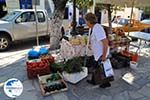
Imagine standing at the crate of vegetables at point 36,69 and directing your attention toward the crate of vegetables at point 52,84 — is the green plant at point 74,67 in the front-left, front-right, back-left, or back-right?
front-left

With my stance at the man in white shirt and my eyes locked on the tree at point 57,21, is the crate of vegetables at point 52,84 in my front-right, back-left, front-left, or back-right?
front-left

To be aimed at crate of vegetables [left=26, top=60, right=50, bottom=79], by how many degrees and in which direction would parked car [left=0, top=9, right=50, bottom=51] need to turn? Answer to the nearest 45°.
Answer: approximately 45° to its left

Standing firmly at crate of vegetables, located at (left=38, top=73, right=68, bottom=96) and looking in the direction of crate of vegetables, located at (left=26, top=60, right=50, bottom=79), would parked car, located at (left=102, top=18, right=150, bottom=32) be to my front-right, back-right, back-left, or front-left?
front-right

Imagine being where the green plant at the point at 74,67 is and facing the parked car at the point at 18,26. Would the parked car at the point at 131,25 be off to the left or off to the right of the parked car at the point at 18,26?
right

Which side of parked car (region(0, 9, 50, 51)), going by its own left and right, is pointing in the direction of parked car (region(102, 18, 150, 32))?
back

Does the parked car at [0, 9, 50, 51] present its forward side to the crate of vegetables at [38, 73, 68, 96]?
no

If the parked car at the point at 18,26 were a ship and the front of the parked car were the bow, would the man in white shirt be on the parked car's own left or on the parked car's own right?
on the parked car's own left

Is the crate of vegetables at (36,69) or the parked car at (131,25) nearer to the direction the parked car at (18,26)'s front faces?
the crate of vegetables

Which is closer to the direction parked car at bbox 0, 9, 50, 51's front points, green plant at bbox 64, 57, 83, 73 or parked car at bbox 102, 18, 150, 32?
the green plant
